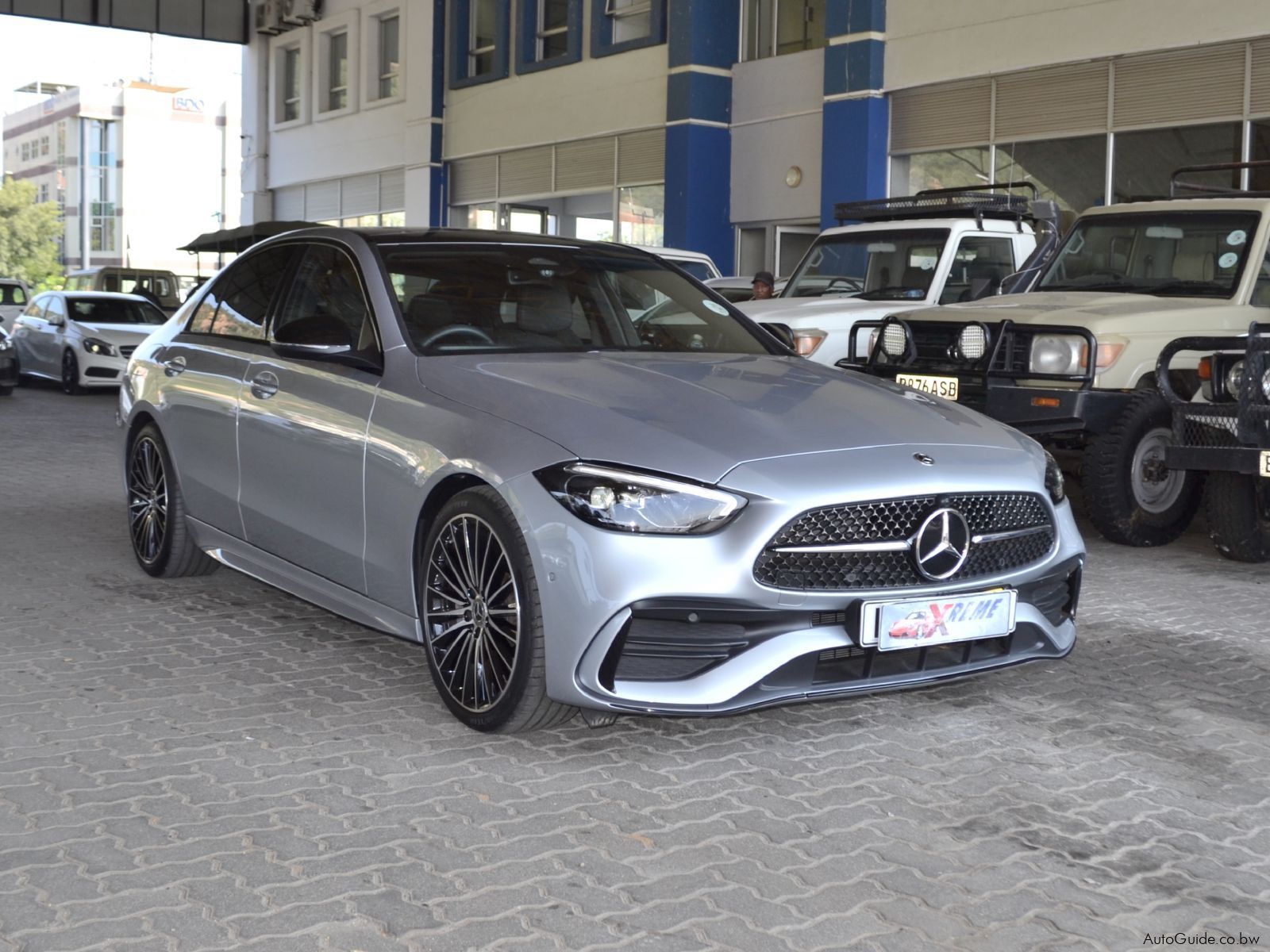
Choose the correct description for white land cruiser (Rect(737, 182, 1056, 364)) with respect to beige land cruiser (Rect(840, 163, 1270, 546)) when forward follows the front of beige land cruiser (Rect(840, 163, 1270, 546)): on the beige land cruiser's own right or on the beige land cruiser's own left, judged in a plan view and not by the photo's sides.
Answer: on the beige land cruiser's own right

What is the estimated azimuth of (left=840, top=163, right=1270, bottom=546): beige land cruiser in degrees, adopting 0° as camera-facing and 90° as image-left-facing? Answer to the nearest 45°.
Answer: approximately 45°

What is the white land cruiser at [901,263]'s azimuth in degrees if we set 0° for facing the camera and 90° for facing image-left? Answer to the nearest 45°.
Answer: approximately 45°

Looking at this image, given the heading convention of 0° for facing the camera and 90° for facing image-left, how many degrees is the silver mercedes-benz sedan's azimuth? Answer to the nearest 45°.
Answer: approximately 315°

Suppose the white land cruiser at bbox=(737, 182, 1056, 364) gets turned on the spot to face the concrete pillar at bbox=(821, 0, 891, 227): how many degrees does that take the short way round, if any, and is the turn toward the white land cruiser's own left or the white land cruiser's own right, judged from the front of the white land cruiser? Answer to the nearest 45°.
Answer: approximately 135° to the white land cruiser's own right

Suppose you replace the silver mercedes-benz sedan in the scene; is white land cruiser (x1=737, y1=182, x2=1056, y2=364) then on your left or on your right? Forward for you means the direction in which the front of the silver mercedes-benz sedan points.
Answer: on your left

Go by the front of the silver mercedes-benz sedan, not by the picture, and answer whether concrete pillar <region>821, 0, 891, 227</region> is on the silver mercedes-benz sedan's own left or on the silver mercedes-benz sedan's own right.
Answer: on the silver mercedes-benz sedan's own left

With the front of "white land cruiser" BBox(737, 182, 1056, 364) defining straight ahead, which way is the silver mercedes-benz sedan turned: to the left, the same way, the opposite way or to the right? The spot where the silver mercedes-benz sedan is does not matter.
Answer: to the left
